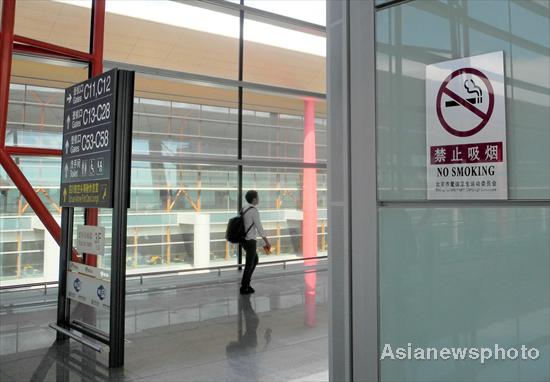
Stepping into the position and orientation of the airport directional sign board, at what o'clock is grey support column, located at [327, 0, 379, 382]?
The grey support column is roughly at 10 o'clock from the airport directional sign board.

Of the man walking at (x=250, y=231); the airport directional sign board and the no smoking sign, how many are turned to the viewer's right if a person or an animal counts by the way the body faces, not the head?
1

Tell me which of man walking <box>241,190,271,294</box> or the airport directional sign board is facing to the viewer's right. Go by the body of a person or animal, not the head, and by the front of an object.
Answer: the man walking

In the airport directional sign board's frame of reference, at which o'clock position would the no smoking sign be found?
The no smoking sign is roughly at 10 o'clock from the airport directional sign board.

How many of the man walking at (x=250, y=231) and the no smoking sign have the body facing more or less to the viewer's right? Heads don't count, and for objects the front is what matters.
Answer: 1

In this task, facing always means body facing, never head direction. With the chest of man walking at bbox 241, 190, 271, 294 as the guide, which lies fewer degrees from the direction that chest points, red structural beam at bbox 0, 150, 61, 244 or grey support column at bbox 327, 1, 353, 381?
the grey support column

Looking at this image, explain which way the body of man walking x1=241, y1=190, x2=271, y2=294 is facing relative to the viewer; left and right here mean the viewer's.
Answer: facing to the right of the viewer

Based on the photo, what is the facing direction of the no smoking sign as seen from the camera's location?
facing the viewer and to the left of the viewer

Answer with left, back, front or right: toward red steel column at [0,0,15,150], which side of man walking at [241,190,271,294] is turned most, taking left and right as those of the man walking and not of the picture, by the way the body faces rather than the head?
back

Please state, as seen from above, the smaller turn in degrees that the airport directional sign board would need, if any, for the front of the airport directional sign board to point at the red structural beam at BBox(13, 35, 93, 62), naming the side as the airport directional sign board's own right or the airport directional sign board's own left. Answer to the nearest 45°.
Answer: approximately 135° to the airport directional sign board's own right

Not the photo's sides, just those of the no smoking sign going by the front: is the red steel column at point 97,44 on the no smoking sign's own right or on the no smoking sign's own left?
on the no smoking sign's own right
